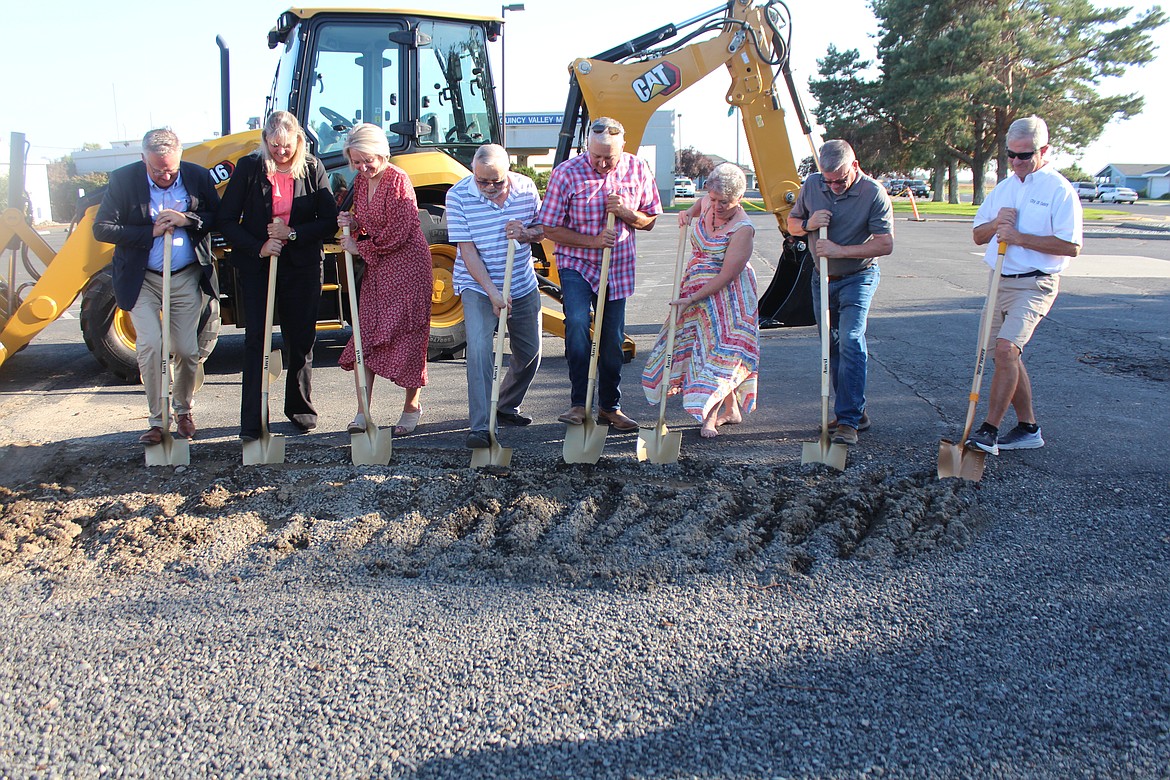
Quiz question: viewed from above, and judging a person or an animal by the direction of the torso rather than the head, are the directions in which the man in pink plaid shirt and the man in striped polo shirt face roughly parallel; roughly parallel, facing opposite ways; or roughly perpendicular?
roughly parallel

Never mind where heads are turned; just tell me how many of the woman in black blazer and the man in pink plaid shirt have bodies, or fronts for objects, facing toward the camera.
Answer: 2

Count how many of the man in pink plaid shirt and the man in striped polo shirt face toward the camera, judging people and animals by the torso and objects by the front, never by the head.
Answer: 2

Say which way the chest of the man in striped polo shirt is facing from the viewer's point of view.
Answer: toward the camera

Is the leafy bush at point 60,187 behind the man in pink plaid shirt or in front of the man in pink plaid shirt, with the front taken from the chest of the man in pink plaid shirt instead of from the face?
behind

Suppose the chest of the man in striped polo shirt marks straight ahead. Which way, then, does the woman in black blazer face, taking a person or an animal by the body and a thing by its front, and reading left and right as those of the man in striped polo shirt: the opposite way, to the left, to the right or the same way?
the same way

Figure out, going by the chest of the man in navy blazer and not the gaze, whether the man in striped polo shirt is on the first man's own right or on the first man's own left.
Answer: on the first man's own left

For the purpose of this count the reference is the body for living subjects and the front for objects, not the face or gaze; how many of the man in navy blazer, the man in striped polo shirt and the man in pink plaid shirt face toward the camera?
3

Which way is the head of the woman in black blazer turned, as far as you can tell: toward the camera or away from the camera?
toward the camera

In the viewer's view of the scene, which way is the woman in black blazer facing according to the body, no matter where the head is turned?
toward the camera

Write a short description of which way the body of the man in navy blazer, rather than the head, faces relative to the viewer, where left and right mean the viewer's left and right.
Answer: facing the viewer

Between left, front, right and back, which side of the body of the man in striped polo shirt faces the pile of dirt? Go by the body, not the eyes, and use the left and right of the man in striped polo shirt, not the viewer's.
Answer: front

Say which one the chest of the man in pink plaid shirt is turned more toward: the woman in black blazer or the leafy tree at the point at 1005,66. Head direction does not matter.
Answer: the woman in black blazer

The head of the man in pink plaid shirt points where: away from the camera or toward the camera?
toward the camera
